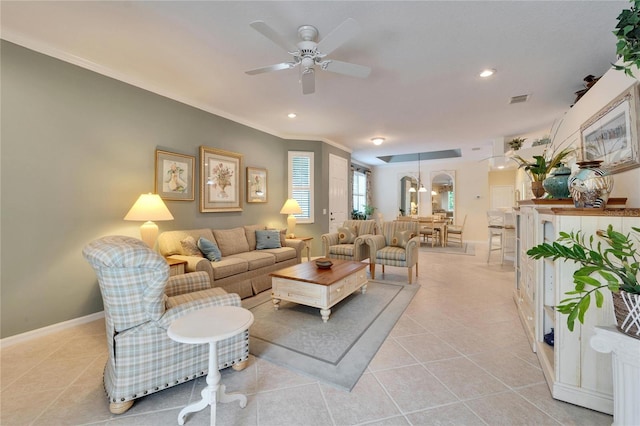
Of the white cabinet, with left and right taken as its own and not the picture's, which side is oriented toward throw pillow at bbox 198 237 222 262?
front

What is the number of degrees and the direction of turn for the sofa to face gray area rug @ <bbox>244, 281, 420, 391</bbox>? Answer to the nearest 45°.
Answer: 0° — it already faces it

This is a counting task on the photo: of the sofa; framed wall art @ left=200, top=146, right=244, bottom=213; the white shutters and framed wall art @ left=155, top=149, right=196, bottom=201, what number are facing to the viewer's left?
0

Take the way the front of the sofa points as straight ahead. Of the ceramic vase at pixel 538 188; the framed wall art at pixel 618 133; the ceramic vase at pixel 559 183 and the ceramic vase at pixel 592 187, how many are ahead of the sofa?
4

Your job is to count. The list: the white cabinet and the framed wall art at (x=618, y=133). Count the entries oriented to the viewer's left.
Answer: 2

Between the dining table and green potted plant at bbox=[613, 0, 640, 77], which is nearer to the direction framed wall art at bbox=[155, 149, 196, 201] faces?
the green potted plant

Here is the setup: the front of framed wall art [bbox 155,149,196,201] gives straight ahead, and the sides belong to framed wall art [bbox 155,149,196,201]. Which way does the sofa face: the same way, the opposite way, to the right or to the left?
the same way

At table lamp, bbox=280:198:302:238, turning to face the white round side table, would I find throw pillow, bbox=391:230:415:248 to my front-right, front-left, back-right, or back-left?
front-left

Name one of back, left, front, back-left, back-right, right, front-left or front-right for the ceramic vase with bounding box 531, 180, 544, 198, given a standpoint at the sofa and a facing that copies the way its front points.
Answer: front

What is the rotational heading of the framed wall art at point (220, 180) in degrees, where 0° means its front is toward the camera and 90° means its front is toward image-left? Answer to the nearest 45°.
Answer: approximately 315°

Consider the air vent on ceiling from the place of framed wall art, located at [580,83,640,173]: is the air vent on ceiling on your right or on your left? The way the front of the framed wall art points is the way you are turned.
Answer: on your right

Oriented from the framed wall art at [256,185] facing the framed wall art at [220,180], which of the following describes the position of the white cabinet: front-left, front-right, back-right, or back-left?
front-left

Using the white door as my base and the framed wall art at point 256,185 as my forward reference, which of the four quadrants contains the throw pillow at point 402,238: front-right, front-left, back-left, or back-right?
front-left

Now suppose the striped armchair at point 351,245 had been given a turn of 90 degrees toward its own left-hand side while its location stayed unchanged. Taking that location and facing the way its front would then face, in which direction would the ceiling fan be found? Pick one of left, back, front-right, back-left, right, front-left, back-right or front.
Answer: front-right

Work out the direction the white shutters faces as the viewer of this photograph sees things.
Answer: facing the viewer

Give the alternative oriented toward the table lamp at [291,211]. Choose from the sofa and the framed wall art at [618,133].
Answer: the framed wall art
